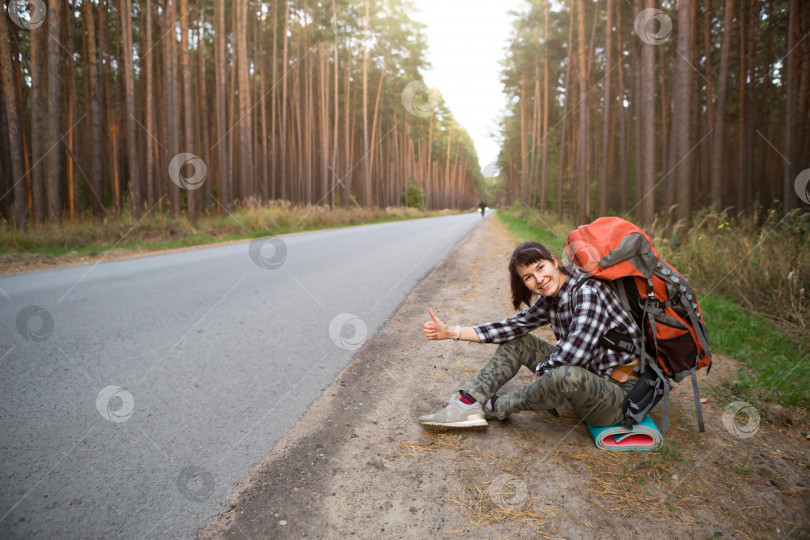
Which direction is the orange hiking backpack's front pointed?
to the viewer's right
